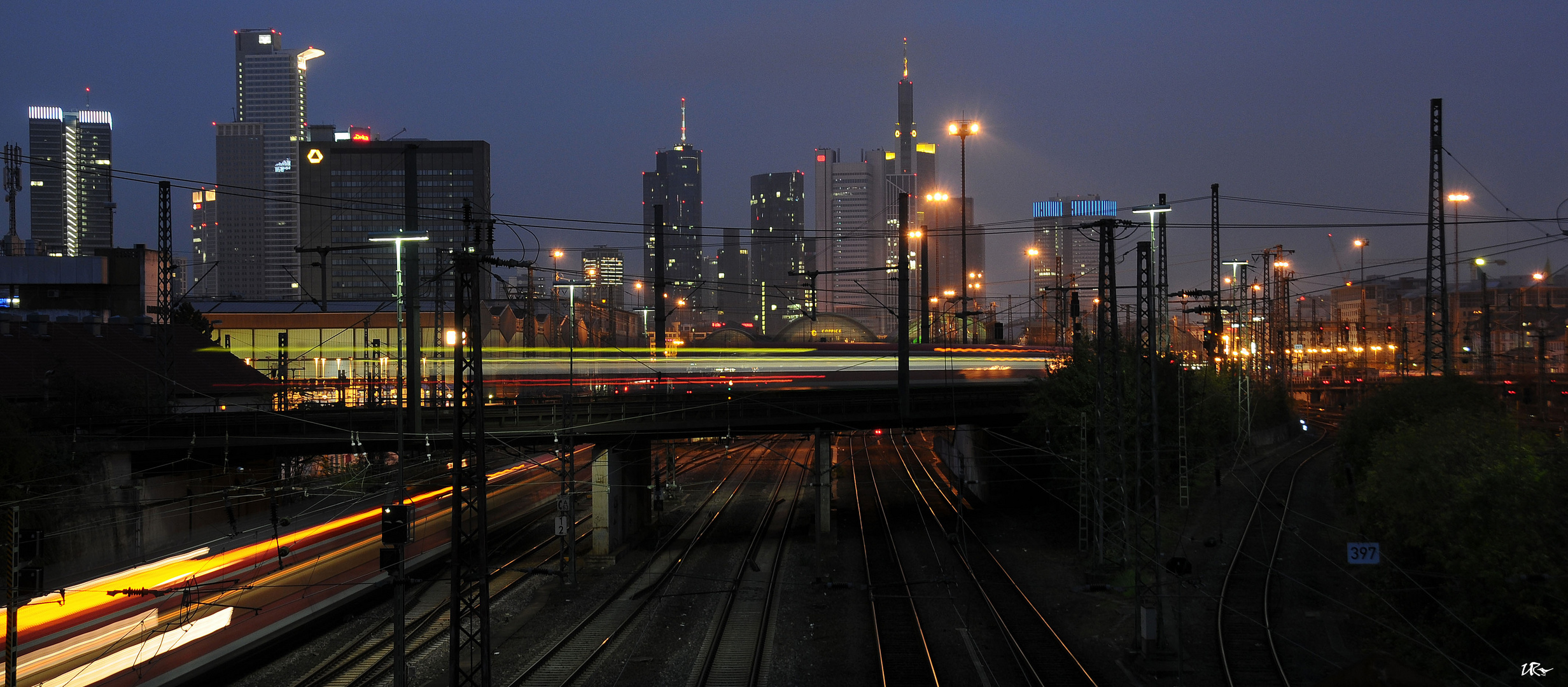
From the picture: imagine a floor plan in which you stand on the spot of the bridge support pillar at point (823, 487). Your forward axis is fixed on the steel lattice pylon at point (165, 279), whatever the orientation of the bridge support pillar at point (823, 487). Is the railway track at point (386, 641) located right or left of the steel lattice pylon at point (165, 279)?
left

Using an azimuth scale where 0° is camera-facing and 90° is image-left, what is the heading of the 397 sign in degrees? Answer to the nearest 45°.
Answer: approximately 0°

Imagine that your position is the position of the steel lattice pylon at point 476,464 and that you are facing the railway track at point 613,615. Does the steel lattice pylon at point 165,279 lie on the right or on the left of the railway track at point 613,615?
left

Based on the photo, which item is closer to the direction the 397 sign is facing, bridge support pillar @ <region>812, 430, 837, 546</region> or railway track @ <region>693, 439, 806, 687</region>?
the railway track

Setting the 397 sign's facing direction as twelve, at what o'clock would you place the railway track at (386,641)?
The railway track is roughly at 2 o'clock from the 397 sign.

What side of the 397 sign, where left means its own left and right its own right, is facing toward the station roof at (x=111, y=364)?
right

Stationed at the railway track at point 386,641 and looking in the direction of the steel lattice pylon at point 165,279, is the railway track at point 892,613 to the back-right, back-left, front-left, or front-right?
back-right

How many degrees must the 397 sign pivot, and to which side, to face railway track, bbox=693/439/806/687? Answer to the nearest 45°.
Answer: approximately 90° to its right

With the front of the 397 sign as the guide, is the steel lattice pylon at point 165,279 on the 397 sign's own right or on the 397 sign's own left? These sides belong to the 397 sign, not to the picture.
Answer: on the 397 sign's own right

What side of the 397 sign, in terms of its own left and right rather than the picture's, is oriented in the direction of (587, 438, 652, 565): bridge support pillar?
right

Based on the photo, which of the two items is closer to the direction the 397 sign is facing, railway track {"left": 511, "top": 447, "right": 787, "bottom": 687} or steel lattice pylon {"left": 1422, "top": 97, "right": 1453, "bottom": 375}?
the railway track

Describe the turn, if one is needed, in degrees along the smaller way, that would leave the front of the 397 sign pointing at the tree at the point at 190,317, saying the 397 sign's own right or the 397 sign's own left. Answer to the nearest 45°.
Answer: approximately 90° to the 397 sign's own right

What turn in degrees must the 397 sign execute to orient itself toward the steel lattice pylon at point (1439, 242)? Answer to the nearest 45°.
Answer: approximately 180°
